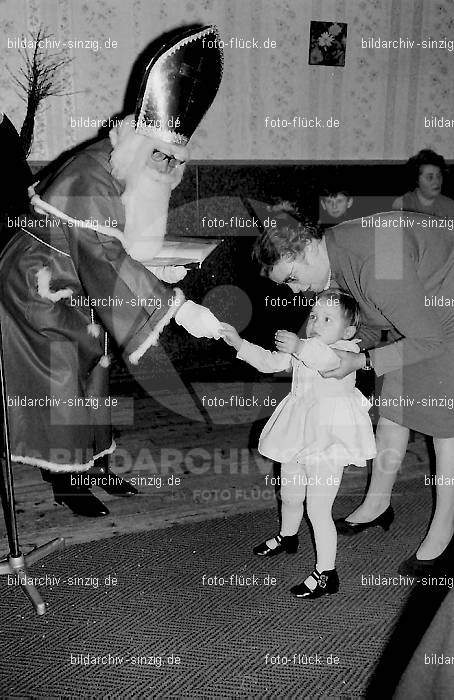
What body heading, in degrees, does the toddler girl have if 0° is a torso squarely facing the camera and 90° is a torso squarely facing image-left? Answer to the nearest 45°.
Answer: approximately 45°

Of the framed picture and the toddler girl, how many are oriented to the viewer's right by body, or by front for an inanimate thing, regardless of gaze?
0

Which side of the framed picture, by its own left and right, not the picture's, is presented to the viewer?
front

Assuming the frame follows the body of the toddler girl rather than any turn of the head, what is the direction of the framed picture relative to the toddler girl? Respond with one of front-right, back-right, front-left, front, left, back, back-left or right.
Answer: back-right

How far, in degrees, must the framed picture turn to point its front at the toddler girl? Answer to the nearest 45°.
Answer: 0° — it already faces them
